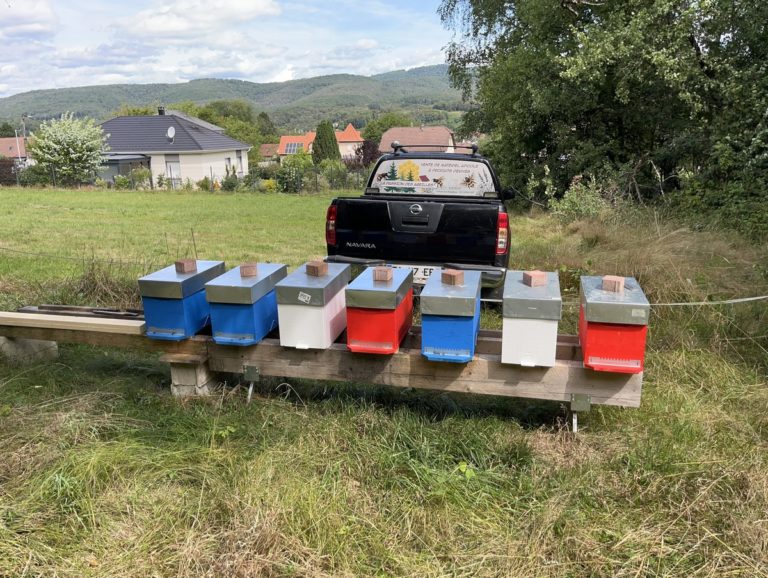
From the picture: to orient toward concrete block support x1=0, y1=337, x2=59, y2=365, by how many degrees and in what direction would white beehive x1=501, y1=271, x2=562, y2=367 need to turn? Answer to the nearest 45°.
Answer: approximately 90° to its right

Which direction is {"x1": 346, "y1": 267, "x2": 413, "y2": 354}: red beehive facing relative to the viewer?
toward the camera

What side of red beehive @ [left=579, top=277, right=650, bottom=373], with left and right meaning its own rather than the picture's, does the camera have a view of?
front

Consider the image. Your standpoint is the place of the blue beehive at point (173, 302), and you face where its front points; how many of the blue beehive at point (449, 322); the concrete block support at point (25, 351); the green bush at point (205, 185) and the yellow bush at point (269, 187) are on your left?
1

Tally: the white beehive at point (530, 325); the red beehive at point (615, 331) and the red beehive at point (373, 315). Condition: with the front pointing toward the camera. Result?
3

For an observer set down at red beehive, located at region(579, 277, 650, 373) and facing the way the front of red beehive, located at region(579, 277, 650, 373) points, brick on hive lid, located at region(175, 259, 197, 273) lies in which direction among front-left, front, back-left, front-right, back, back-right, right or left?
right

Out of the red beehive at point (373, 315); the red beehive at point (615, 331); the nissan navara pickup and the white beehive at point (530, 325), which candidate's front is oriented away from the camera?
the nissan navara pickup

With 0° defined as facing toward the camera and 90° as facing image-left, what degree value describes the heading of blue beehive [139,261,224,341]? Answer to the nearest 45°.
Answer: approximately 45°

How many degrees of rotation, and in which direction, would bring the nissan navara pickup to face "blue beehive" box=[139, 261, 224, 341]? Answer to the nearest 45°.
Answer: approximately 135° to its left

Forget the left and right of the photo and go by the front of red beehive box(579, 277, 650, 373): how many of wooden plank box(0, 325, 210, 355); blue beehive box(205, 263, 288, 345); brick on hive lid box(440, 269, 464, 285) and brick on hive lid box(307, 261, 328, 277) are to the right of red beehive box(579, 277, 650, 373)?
4

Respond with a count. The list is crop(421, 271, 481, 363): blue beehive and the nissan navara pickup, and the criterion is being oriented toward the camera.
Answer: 1

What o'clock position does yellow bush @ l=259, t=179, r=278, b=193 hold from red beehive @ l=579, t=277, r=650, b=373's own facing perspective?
The yellow bush is roughly at 5 o'clock from the red beehive.

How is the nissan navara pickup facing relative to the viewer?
away from the camera

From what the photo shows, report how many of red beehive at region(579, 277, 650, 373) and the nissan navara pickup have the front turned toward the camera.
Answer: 1

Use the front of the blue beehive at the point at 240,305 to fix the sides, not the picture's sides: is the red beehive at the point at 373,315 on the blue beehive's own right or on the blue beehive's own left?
on the blue beehive's own left

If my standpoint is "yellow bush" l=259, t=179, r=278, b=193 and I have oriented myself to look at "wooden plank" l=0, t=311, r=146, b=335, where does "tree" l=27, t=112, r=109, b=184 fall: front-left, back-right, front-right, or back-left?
back-right
